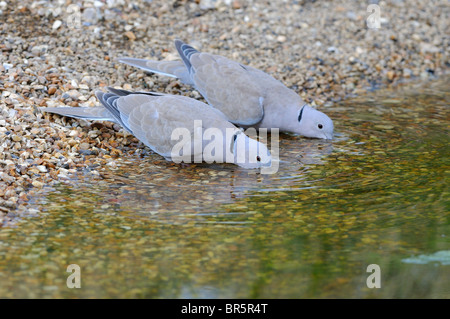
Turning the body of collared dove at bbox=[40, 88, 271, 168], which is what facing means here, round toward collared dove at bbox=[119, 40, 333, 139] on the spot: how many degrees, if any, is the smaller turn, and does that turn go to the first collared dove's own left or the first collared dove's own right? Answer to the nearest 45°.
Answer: approximately 45° to the first collared dove's own left

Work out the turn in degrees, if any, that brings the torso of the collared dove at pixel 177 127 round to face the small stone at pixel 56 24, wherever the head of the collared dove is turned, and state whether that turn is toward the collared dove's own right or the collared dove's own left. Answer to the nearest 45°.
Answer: approximately 135° to the collared dove's own left

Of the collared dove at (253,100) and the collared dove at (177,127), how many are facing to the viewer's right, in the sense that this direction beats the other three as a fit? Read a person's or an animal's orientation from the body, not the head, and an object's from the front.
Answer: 2

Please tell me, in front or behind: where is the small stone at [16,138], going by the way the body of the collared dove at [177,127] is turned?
behind

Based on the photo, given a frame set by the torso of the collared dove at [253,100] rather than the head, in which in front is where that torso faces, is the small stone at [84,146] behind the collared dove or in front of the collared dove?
behind

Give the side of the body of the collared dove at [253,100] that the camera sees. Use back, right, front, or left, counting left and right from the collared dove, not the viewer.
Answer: right

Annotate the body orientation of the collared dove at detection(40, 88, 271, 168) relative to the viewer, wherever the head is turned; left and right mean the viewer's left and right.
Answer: facing to the right of the viewer

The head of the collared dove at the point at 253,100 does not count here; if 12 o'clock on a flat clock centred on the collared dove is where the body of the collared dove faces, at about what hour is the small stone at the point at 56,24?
The small stone is roughly at 7 o'clock from the collared dove.

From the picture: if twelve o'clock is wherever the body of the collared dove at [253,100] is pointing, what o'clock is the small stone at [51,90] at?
The small stone is roughly at 6 o'clock from the collared dove.

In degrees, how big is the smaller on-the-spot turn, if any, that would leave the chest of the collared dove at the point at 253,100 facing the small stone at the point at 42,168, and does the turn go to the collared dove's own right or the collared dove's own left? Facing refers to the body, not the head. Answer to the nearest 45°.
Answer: approximately 135° to the collared dove's own right

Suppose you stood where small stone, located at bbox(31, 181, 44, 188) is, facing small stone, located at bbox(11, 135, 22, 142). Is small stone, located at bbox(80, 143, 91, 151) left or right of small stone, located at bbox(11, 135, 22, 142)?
right

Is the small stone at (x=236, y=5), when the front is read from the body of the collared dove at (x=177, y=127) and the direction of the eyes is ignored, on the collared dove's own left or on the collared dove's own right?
on the collared dove's own left

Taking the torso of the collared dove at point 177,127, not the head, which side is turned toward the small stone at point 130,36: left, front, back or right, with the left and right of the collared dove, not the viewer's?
left
